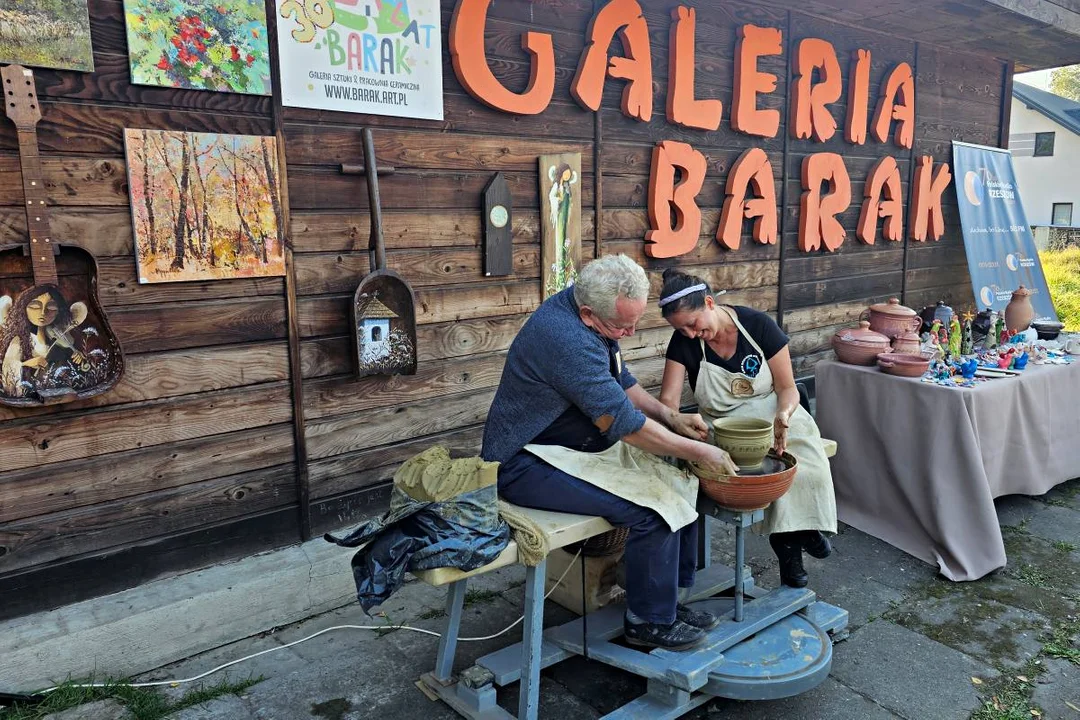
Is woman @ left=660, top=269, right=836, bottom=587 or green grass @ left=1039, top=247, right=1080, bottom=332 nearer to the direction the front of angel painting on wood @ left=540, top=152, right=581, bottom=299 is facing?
the woman

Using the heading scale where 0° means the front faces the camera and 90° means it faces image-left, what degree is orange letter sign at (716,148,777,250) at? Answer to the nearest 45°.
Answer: approximately 315°

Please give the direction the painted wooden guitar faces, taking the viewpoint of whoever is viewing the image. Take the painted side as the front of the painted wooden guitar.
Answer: facing the viewer

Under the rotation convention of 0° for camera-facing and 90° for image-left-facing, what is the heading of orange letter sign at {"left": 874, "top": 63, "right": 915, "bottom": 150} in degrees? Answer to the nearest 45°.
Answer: approximately 315°

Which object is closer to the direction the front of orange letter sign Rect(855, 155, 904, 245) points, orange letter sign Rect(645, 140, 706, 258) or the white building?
the orange letter sign

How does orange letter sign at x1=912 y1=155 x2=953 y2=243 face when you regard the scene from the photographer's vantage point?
facing the viewer and to the right of the viewer

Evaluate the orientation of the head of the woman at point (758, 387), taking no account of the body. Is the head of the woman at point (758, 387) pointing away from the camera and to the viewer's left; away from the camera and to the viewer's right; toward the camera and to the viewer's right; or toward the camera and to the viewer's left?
toward the camera and to the viewer's left

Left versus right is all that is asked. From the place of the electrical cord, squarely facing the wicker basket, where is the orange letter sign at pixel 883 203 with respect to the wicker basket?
left

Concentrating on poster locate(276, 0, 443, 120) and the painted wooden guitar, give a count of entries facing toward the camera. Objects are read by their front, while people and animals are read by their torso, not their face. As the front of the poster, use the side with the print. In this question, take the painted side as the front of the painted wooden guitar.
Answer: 2

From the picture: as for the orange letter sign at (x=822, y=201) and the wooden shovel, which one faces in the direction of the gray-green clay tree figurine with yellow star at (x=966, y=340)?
the orange letter sign

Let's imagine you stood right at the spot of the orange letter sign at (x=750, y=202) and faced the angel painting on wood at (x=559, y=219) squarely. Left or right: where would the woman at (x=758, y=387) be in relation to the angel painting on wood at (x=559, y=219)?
left

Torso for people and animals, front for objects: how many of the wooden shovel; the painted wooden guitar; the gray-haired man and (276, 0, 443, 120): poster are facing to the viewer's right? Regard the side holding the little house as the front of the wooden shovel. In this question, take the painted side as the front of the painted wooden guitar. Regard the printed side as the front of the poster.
1

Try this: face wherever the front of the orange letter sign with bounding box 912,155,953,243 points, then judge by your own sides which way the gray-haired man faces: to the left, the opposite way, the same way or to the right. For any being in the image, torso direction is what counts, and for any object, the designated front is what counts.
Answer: to the left

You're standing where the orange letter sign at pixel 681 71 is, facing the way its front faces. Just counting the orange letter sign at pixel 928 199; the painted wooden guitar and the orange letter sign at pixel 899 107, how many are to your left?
2
